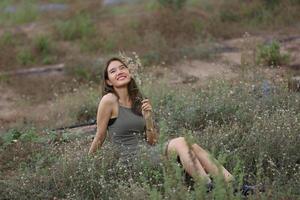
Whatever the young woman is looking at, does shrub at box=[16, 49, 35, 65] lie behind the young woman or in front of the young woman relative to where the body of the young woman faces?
behind

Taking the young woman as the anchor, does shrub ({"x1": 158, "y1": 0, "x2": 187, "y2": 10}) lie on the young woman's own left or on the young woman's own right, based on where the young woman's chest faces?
on the young woman's own left

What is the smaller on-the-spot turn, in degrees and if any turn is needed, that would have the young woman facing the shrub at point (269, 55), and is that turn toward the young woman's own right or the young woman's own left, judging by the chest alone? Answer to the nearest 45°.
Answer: approximately 90° to the young woman's own left

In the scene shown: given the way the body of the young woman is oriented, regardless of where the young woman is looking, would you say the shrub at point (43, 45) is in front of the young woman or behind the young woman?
behind

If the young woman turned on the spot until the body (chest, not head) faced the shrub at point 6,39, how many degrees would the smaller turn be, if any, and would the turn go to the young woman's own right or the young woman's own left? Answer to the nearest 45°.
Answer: approximately 180°

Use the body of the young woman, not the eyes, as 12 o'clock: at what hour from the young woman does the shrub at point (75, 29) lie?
The shrub is roughly at 7 o'clock from the young woman.

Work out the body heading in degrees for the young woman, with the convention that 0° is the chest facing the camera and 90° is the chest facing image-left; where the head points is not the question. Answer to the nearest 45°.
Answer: approximately 315°

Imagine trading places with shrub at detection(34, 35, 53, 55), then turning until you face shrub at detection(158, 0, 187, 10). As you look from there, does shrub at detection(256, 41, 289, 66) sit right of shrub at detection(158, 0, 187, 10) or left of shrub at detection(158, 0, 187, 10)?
right
